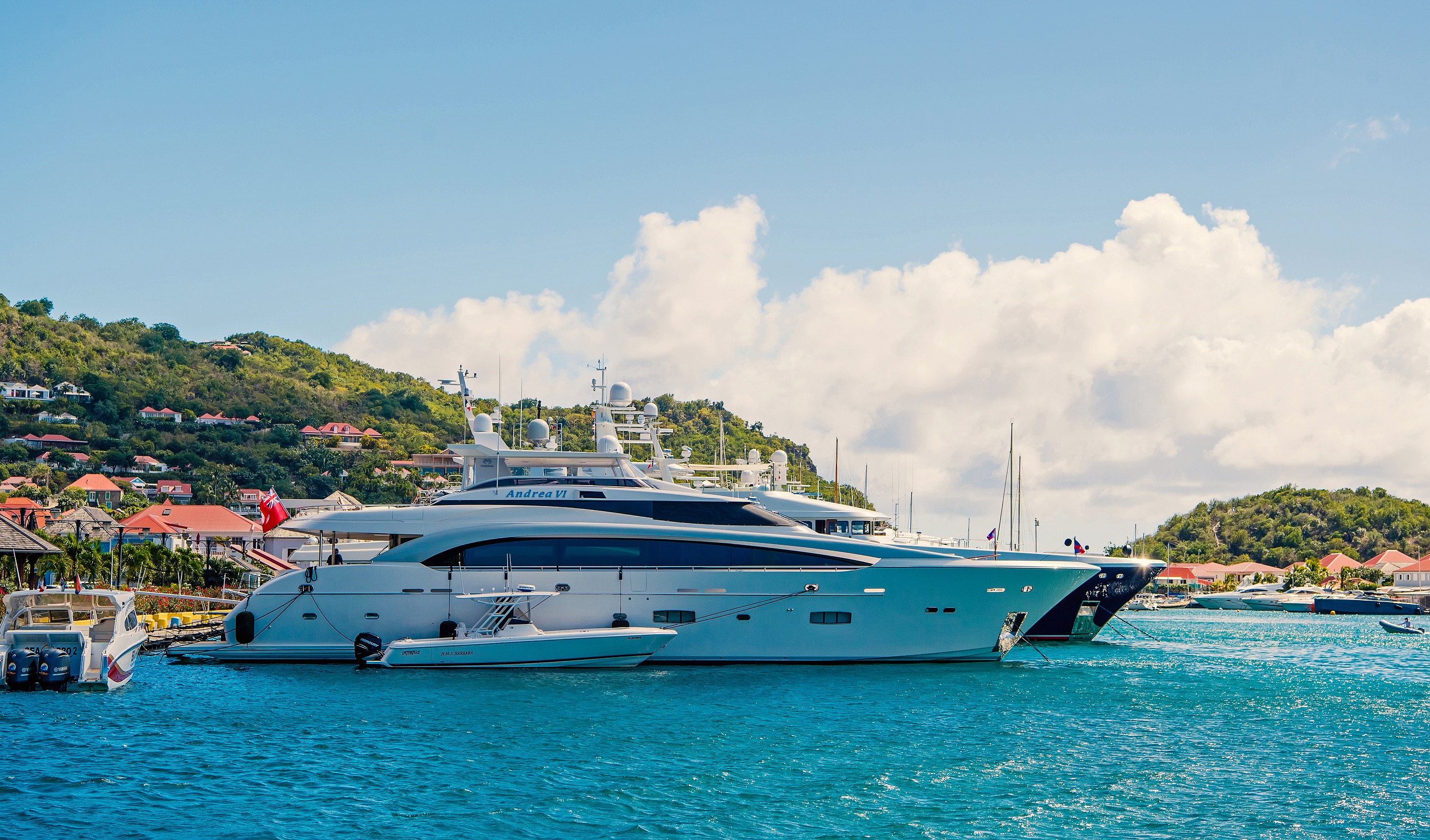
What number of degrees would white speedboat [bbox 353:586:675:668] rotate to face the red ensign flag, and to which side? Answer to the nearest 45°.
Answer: approximately 135° to its left

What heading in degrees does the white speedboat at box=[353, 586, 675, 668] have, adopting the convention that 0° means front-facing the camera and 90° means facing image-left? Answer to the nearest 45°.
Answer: approximately 270°

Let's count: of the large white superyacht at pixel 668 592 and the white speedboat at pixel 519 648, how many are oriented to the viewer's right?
2

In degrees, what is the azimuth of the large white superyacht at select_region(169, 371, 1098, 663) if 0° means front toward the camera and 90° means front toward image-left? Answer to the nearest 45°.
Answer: approximately 270°

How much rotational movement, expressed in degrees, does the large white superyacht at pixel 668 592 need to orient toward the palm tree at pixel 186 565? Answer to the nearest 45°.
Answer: approximately 135° to its left

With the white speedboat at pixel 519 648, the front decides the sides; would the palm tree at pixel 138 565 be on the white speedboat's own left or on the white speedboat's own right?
on the white speedboat's own left
